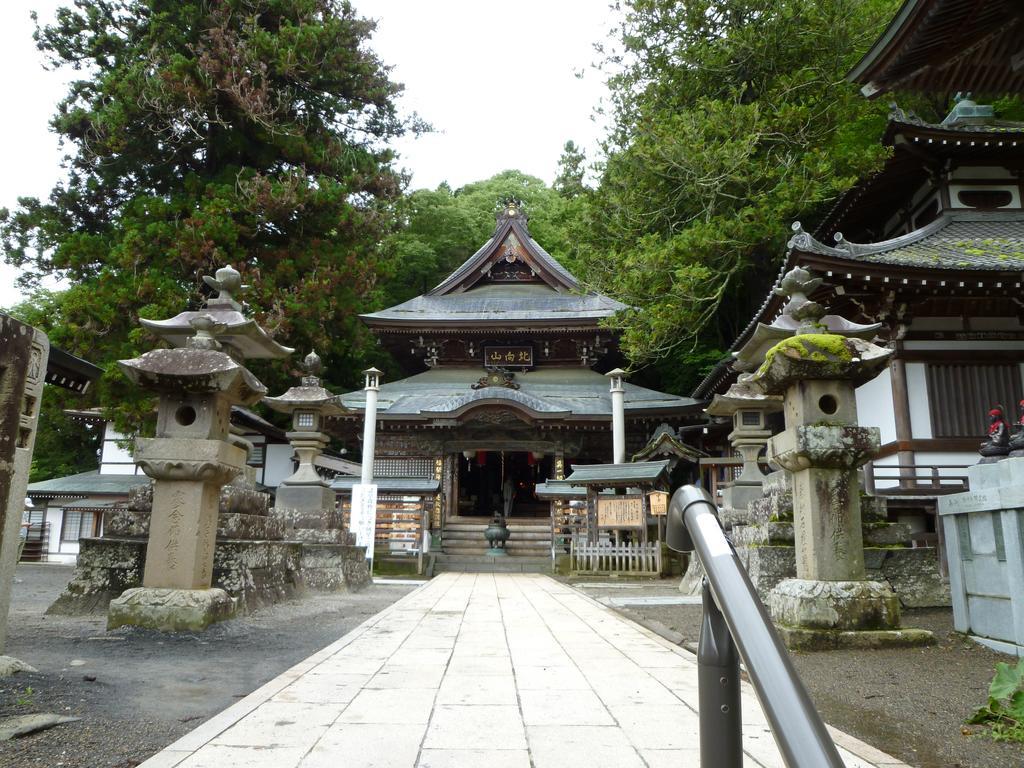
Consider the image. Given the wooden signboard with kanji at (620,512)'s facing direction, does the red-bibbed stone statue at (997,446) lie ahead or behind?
ahead

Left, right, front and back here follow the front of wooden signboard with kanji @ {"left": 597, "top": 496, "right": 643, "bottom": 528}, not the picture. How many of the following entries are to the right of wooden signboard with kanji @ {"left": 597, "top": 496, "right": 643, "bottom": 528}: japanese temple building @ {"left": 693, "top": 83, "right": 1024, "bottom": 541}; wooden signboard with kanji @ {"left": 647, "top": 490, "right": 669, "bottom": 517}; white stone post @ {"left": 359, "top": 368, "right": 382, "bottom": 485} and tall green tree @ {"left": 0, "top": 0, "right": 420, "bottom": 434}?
2

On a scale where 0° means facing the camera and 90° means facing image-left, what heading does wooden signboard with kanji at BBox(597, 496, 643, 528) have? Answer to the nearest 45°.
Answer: approximately 0°

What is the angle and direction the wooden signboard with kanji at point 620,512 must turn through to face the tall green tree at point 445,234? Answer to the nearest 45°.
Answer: approximately 135° to its right

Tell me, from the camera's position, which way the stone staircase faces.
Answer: facing the viewer

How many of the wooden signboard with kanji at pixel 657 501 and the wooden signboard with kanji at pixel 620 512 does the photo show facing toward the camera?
2

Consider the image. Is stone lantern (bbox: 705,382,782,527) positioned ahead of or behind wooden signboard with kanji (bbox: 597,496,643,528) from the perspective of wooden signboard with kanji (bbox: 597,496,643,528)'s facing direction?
ahead

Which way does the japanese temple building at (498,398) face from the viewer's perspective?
toward the camera

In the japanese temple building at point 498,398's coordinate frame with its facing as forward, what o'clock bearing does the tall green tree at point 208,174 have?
The tall green tree is roughly at 2 o'clock from the japanese temple building.
